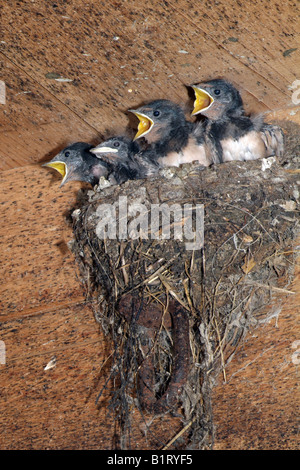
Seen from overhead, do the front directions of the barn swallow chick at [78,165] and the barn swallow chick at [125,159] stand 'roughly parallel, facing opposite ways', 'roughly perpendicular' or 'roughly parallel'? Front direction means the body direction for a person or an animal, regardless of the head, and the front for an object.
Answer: roughly parallel

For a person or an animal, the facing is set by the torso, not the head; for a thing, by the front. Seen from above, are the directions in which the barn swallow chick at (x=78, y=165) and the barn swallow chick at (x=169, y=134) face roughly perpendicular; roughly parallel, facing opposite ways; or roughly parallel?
roughly parallel

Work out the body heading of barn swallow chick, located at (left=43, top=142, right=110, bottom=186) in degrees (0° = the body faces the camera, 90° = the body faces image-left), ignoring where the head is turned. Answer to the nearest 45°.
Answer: approximately 90°

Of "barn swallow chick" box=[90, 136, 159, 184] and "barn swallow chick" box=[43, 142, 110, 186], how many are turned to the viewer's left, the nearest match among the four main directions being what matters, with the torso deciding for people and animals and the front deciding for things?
2

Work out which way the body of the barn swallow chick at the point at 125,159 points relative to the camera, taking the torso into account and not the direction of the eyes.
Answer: to the viewer's left

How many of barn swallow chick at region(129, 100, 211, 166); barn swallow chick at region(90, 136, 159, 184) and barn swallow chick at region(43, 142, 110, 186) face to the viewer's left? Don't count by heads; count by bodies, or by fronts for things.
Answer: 3

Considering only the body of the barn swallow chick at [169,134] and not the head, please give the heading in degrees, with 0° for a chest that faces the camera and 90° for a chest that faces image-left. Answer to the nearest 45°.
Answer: approximately 90°

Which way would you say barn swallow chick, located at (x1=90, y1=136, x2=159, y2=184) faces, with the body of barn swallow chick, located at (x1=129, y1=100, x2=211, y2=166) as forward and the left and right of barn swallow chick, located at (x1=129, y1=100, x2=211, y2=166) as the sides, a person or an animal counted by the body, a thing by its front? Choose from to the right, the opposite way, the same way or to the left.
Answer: the same way
